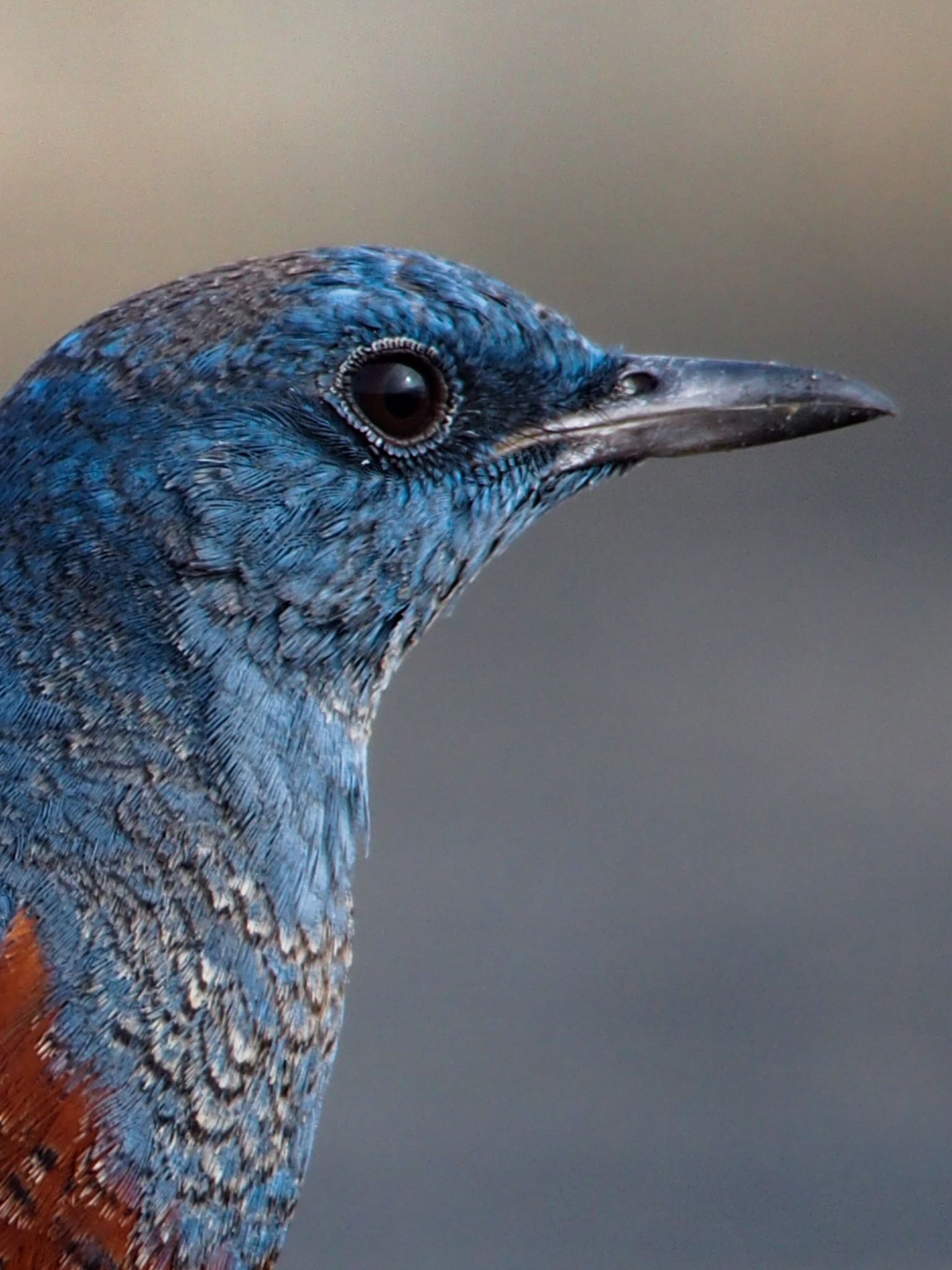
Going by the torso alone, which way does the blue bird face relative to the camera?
to the viewer's right
